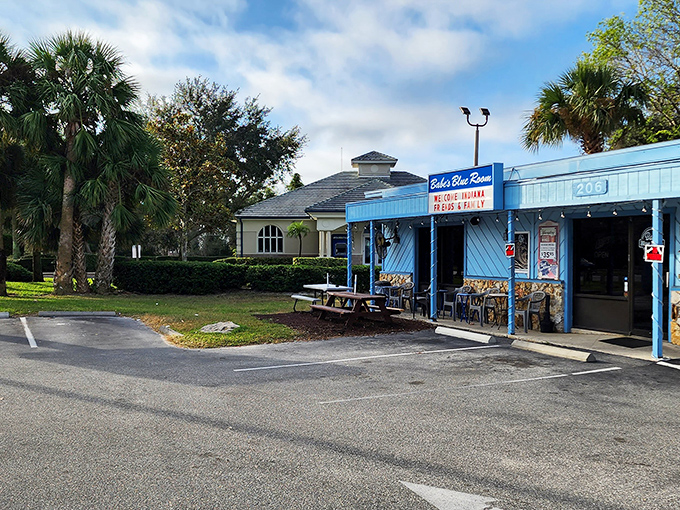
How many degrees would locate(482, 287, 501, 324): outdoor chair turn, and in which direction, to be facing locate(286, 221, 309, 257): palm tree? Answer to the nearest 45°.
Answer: approximately 90° to its right

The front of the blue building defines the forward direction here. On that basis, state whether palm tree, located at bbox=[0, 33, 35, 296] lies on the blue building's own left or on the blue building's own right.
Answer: on the blue building's own right

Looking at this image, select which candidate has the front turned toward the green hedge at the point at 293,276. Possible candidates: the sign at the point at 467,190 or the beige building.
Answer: the beige building

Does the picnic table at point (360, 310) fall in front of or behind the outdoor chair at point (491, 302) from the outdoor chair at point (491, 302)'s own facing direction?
in front

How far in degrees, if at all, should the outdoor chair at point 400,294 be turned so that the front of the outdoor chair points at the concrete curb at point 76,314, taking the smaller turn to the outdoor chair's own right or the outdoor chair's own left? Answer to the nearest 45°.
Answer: approximately 45° to the outdoor chair's own right

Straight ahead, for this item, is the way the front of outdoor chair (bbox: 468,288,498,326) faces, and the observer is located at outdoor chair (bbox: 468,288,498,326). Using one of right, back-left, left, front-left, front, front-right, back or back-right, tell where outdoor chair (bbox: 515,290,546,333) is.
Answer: left

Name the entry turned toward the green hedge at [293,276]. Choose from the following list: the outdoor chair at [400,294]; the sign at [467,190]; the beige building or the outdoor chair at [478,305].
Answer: the beige building

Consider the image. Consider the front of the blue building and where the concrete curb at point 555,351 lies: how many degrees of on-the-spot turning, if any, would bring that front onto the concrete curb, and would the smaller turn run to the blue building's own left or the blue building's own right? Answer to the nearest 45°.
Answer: approximately 45° to the blue building's own left

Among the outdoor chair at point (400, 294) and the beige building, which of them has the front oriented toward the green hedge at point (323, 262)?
the beige building

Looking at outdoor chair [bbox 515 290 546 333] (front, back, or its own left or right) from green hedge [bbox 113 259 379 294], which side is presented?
right
